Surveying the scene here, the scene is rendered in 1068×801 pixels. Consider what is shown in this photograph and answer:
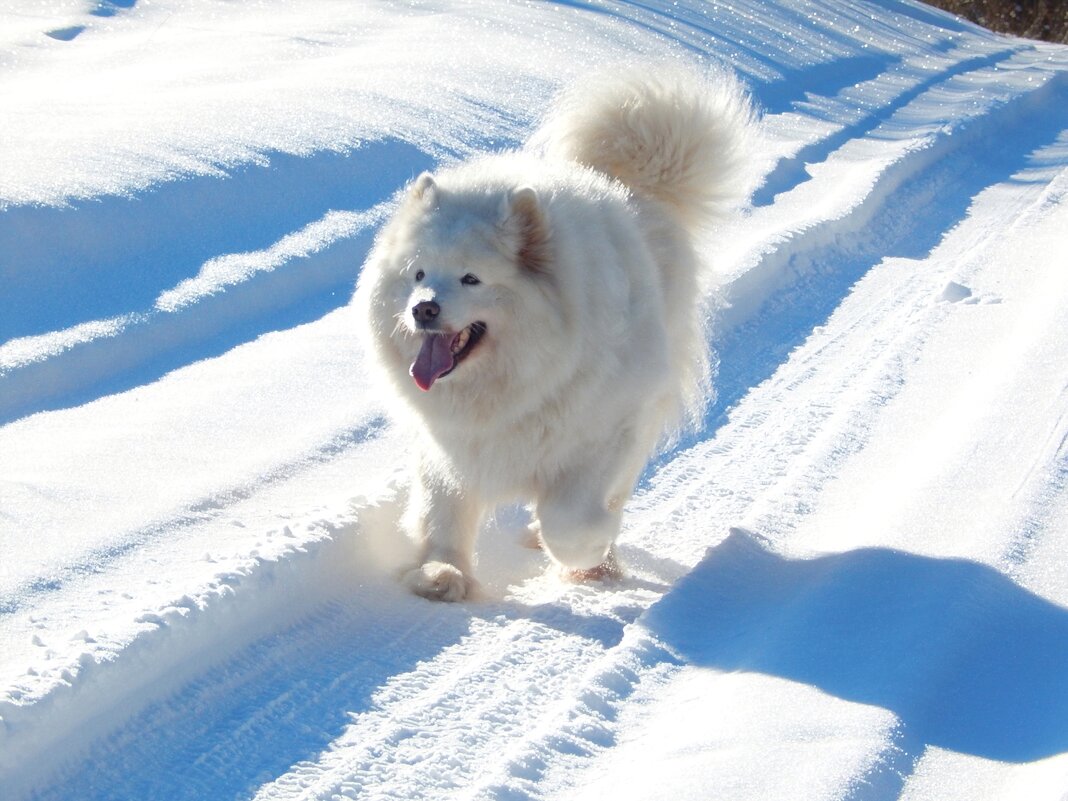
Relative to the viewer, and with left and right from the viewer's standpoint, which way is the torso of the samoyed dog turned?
facing the viewer and to the left of the viewer
